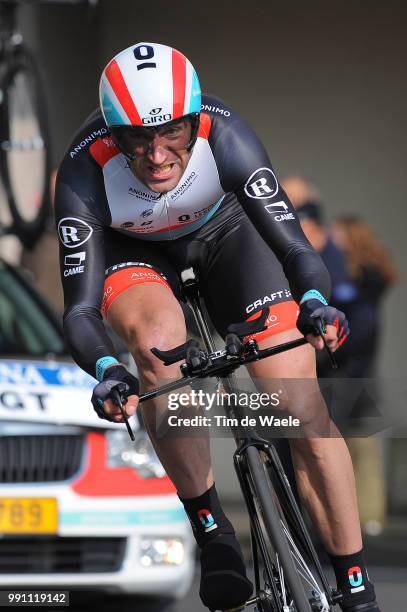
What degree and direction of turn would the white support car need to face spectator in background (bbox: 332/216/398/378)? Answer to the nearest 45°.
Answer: approximately 135° to its left
